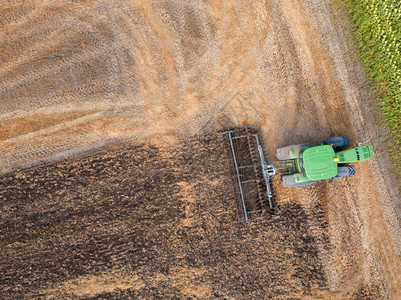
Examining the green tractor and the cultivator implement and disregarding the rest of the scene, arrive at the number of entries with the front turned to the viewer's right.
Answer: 2

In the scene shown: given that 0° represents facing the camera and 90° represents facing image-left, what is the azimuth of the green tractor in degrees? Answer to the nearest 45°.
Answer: approximately 270°

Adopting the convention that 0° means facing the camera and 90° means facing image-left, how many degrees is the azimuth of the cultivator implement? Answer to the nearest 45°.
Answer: approximately 270°

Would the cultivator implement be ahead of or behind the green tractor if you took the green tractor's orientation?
behind
